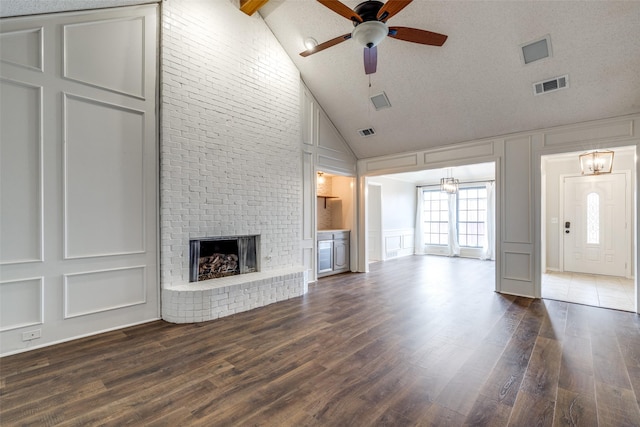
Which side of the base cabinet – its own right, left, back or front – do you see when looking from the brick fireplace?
right

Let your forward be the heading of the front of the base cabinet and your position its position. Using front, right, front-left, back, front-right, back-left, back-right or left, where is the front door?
front-left

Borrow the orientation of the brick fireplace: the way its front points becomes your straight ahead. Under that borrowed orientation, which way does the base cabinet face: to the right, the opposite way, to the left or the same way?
the same way

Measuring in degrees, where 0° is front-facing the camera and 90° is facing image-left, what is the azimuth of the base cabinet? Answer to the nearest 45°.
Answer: approximately 315°

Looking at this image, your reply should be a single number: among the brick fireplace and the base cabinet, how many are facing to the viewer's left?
0

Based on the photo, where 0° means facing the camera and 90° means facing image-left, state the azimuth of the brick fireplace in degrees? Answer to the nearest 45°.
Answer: approximately 315°

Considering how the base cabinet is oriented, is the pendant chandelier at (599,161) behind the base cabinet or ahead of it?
ahead

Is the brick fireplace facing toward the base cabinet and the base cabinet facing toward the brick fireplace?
no

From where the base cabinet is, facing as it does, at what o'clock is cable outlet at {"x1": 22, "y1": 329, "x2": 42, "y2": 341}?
The cable outlet is roughly at 3 o'clock from the base cabinet.

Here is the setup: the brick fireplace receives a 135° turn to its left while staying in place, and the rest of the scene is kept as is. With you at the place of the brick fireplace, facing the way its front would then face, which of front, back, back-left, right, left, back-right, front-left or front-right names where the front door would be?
right

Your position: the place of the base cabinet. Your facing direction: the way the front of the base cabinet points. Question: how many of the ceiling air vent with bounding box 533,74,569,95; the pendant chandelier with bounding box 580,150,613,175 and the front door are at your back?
0
